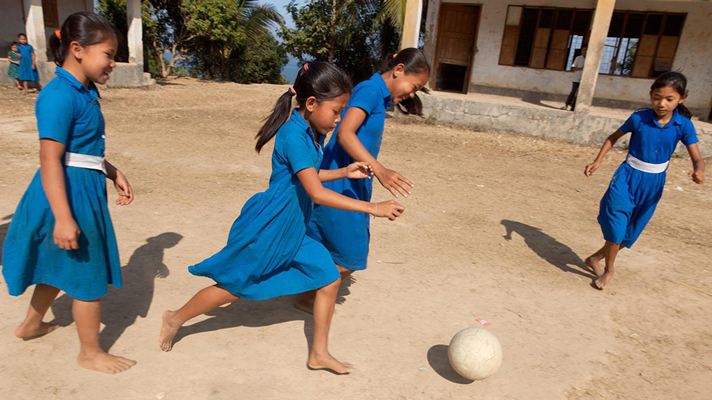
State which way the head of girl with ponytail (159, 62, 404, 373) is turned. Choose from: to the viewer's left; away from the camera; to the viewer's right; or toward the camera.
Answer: to the viewer's right

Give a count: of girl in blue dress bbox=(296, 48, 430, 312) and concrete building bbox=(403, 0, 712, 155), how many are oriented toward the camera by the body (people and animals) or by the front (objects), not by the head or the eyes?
1

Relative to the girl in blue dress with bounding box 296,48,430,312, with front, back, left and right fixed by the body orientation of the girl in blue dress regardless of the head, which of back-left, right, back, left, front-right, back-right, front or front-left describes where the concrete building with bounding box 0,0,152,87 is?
back-left

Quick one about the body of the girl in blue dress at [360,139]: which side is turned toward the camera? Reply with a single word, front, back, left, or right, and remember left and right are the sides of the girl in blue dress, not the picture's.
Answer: right

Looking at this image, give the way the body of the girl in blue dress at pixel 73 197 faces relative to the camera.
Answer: to the viewer's right

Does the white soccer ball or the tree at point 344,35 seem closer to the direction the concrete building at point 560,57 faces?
the white soccer ball

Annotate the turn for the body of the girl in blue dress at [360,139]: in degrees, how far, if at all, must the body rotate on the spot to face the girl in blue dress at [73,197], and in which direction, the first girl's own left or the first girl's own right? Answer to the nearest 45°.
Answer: approximately 135° to the first girl's own right

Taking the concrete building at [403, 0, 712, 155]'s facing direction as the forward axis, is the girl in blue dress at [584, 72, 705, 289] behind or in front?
in front

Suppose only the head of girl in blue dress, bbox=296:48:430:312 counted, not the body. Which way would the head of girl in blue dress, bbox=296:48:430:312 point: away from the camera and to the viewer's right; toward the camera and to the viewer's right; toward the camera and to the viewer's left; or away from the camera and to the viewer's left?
toward the camera and to the viewer's right

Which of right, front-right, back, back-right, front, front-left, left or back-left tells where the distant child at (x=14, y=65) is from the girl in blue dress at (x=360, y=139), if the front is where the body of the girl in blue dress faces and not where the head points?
back-left

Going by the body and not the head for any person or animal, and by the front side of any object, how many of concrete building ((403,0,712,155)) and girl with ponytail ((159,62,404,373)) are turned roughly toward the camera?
1

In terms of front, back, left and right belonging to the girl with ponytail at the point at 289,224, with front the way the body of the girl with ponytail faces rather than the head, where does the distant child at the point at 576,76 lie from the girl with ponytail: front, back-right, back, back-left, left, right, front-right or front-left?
front-left

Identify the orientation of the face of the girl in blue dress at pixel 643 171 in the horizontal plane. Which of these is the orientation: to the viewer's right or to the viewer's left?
to the viewer's left

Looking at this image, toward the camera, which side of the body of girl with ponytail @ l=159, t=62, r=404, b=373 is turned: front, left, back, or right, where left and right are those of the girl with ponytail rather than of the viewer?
right
